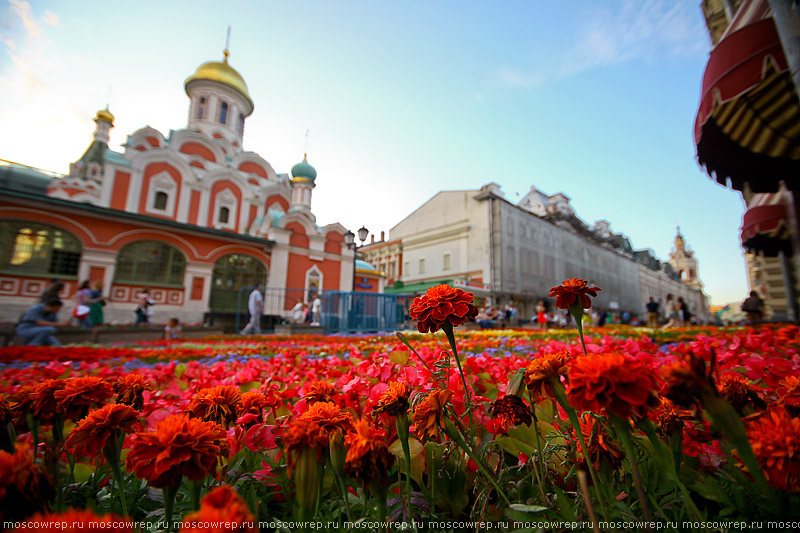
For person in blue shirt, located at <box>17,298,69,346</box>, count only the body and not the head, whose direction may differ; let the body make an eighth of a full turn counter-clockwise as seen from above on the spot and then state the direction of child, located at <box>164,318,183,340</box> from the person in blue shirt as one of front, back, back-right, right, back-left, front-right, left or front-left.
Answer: front

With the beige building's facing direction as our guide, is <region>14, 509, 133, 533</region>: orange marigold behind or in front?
in front

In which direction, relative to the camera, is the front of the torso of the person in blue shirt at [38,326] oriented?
to the viewer's right

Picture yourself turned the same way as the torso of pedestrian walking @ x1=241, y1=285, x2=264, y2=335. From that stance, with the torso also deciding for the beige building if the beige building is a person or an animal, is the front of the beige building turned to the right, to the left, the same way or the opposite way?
to the right

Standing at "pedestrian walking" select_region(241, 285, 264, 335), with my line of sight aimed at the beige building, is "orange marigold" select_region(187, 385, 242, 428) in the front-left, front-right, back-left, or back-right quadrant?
back-right

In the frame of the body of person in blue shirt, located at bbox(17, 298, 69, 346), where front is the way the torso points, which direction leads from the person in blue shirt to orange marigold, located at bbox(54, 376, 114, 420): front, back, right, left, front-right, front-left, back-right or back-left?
right
